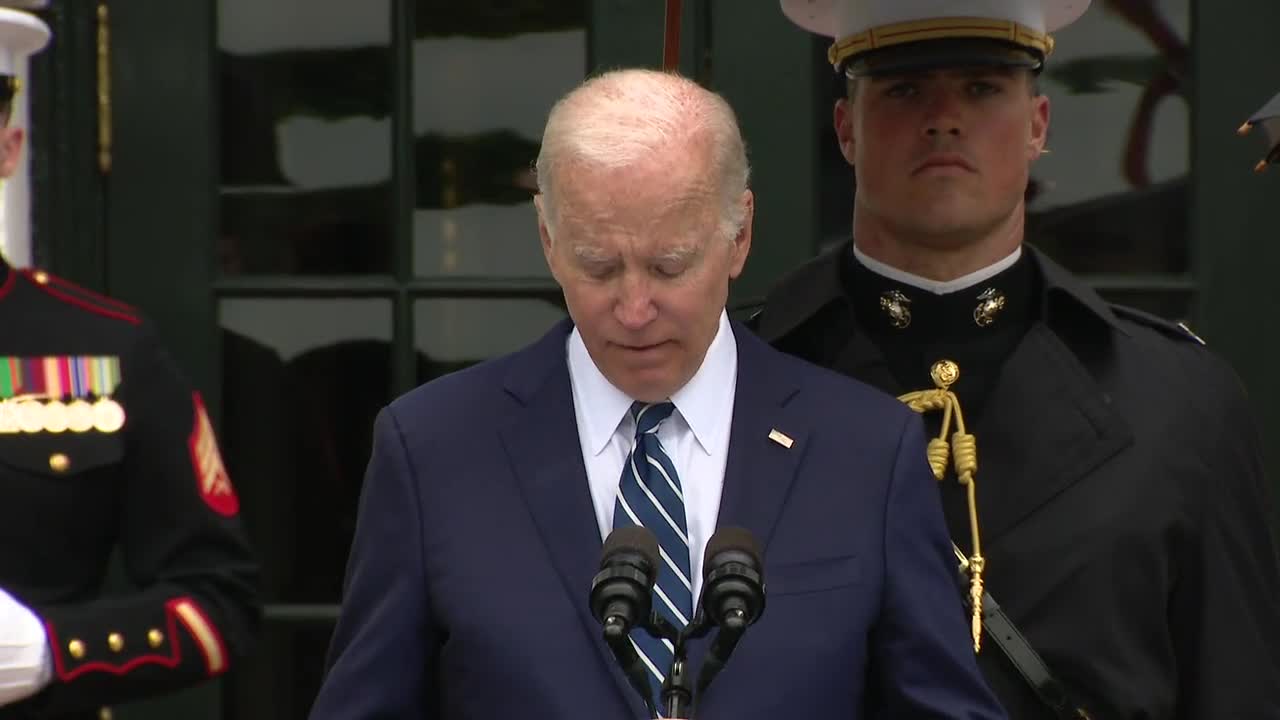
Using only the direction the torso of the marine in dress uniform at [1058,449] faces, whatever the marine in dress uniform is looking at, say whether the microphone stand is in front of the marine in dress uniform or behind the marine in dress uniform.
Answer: in front

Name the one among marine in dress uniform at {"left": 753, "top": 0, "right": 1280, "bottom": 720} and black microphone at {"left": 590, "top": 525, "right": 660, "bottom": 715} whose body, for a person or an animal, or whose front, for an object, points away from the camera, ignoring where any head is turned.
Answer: the black microphone

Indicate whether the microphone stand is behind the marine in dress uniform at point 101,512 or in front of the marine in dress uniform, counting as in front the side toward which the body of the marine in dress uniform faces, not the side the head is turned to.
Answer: in front

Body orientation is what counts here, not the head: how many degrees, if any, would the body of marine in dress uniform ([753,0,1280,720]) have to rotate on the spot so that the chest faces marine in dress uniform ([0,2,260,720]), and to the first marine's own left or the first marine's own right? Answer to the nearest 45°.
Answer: approximately 90° to the first marine's own right

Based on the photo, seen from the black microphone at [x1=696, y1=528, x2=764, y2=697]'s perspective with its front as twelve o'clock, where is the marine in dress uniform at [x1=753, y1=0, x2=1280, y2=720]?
The marine in dress uniform is roughly at 1 o'clock from the black microphone.

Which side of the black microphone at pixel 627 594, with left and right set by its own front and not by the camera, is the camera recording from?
back

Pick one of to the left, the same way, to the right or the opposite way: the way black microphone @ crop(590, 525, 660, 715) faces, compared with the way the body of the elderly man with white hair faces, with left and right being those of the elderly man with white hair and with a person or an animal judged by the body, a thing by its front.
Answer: the opposite way

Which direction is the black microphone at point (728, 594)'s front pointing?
away from the camera

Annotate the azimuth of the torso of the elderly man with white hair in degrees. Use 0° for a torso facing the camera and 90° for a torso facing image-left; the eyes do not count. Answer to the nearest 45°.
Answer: approximately 0°

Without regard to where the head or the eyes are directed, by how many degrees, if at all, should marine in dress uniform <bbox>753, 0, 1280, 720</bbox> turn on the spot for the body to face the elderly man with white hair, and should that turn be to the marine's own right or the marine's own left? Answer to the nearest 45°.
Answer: approximately 45° to the marine's own right
